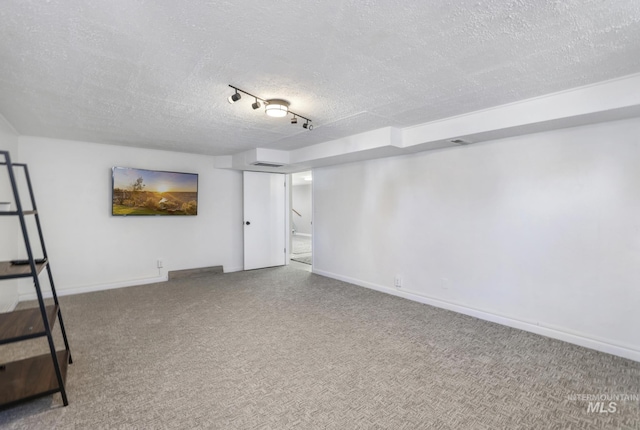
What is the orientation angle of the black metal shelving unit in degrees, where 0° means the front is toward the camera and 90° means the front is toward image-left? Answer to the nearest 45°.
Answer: approximately 270°
